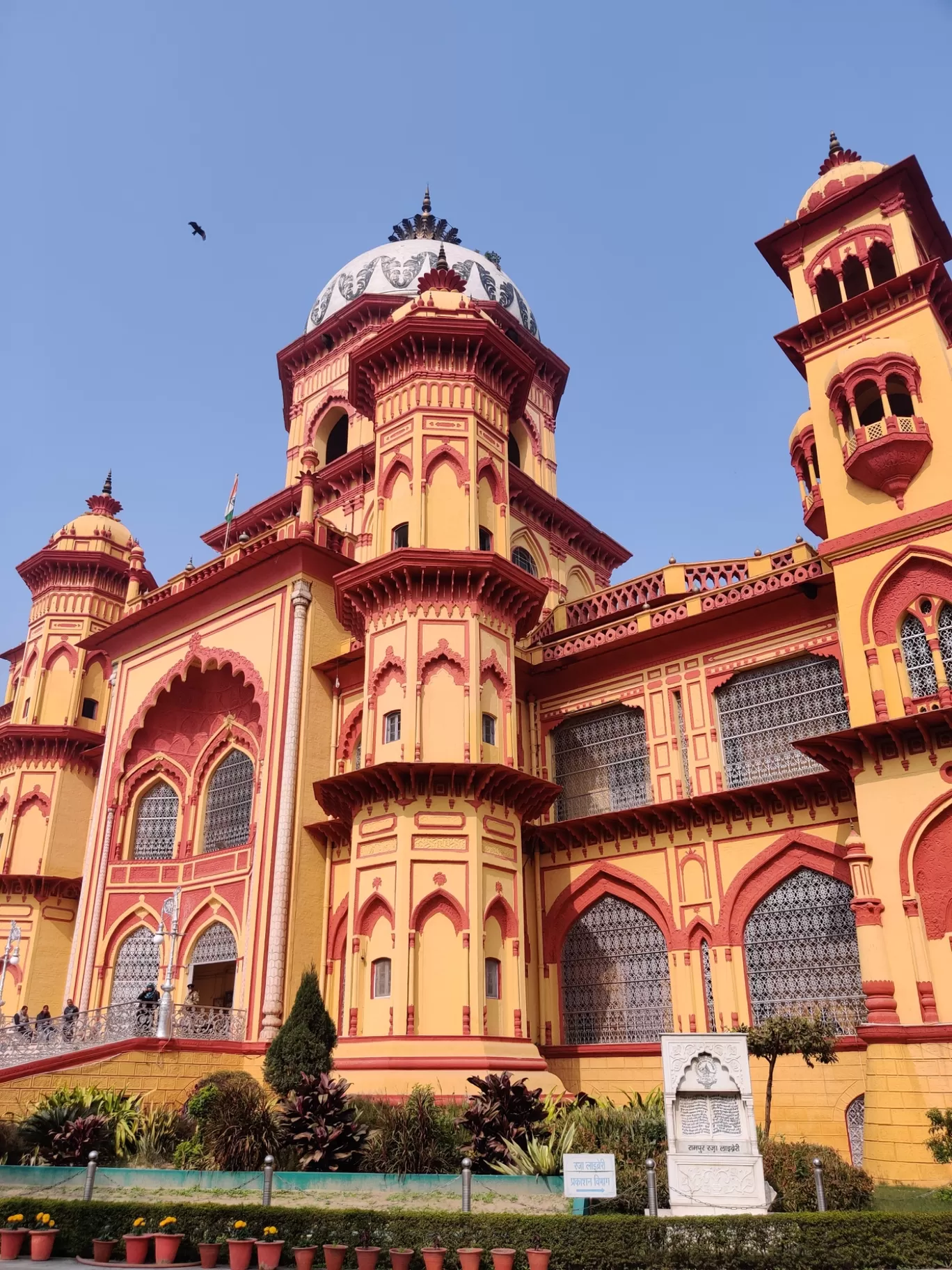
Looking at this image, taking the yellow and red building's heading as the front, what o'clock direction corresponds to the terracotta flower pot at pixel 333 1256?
The terracotta flower pot is roughly at 11 o'clock from the yellow and red building.

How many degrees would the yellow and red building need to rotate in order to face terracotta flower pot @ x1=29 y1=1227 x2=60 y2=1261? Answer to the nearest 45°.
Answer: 0° — it already faces it

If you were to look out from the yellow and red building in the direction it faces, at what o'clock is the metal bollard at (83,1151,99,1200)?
The metal bollard is roughly at 12 o'clock from the yellow and red building.

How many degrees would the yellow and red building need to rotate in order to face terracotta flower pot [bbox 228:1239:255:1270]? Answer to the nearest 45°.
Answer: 0° — it already faces it

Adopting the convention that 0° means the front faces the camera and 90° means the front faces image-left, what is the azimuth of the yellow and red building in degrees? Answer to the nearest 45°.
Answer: approximately 45°

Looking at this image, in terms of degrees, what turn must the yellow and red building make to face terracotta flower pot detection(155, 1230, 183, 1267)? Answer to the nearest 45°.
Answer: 0° — it already faces it

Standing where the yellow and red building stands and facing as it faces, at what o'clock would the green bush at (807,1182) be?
The green bush is roughly at 10 o'clock from the yellow and red building.

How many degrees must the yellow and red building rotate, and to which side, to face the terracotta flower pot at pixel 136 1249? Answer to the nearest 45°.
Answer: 0° — it already faces it
